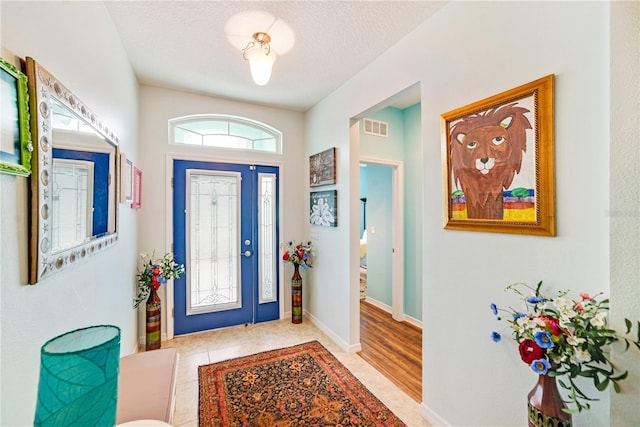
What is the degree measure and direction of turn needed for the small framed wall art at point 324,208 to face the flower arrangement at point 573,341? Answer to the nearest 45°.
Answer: approximately 90° to its left

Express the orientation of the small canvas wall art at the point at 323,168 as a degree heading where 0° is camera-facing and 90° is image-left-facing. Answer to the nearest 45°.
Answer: approximately 45°

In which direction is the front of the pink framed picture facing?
to the viewer's right

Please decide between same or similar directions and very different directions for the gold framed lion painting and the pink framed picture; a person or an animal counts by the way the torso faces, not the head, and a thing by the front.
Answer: very different directions

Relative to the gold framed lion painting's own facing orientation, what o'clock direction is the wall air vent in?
The wall air vent is roughly at 3 o'clock from the gold framed lion painting.

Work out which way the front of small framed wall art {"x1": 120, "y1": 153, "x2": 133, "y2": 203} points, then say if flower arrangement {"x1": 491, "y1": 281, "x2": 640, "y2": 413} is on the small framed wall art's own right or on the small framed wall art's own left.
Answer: on the small framed wall art's own right

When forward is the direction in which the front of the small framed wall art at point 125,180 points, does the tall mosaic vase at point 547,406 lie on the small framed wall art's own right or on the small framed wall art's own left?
on the small framed wall art's own right

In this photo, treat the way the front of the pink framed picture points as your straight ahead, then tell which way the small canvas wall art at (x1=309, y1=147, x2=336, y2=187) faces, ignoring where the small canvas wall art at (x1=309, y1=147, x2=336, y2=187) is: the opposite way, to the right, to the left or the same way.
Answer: the opposite way

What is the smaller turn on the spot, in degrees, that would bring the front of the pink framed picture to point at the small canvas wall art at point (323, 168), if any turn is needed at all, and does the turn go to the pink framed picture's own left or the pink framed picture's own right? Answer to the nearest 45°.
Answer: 0° — it already faces it

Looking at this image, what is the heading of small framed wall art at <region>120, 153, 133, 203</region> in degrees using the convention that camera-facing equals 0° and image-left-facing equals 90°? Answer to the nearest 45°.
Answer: approximately 270°
